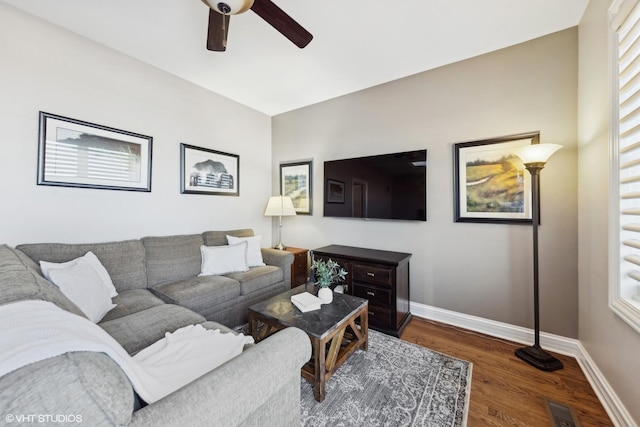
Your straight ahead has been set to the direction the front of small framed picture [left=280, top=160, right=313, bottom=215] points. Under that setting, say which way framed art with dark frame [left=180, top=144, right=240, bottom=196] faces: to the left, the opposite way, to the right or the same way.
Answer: to the left

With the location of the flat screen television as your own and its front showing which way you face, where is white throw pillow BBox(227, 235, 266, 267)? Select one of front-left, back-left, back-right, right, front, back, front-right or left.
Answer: front-right

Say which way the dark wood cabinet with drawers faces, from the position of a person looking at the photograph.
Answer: facing the viewer and to the left of the viewer

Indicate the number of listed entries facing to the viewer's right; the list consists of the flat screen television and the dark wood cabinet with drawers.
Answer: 0

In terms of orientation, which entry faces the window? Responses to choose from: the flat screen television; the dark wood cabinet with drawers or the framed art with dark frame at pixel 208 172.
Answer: the framed art with dark frame

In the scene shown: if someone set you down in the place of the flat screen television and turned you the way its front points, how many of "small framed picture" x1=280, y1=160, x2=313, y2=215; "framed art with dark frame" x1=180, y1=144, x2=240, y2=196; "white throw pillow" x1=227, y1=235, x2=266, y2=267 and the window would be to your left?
1

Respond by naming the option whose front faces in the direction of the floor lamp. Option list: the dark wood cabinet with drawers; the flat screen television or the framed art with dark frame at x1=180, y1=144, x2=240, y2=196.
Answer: the framed art with dark frame

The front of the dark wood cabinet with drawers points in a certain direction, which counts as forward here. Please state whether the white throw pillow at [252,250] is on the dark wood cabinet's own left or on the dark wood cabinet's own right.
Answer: on the dark wood cabinet's own right

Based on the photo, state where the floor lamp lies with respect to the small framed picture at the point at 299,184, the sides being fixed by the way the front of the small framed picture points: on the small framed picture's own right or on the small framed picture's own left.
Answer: on the small framed picture's own left

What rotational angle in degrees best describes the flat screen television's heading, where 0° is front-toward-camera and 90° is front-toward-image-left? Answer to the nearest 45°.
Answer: approximately 45°

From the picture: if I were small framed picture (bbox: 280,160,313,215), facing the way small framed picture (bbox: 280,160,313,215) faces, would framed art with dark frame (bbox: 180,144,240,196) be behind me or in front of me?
in front

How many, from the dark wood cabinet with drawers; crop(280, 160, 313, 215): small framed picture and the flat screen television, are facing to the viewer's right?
0

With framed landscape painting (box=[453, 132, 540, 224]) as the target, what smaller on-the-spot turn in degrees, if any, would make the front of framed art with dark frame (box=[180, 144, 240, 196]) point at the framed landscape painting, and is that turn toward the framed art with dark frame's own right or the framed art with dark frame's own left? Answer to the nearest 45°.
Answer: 0° — it already faces it
